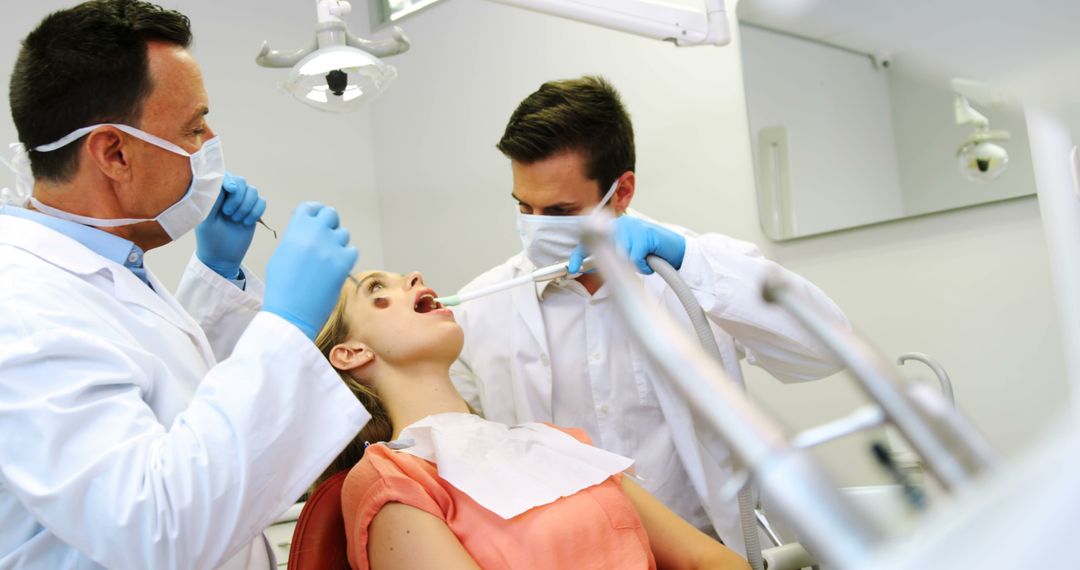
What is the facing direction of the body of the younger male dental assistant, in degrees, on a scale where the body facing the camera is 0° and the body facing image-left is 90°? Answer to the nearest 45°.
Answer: approximately 45°

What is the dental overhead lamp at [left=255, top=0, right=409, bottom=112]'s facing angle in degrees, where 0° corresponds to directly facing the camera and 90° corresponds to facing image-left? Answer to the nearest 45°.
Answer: approximately 0°

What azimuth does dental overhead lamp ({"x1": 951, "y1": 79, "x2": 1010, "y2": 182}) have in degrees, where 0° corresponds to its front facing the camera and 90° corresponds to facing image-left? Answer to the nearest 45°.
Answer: approximately 0°

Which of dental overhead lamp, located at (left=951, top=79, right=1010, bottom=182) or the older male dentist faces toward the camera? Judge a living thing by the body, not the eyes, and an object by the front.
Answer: the dental overhead lamp

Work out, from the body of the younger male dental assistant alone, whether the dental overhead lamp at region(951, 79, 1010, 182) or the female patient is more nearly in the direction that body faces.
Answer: the female patient

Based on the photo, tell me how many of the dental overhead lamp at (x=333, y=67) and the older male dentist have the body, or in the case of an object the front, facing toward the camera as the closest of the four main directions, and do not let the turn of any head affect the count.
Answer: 1

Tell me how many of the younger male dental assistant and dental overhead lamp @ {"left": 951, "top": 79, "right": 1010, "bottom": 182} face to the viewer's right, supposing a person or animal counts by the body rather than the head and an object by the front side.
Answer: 0

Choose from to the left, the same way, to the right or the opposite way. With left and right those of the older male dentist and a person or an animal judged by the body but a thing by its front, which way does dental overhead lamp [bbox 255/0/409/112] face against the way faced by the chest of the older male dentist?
to the right

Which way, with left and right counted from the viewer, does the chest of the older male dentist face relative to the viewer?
facing to the right of the viewer
